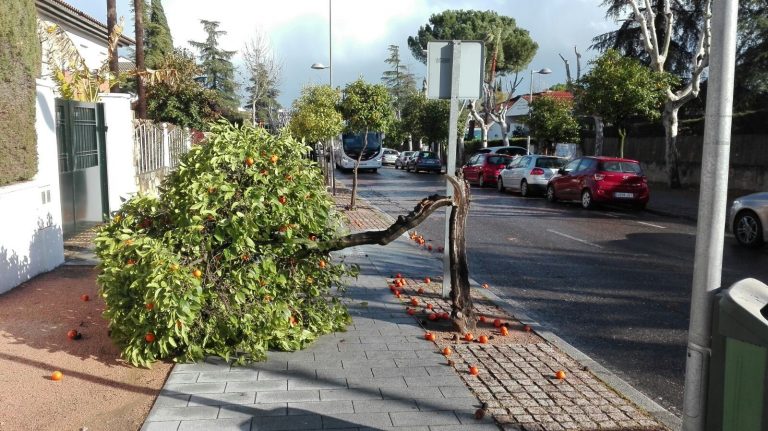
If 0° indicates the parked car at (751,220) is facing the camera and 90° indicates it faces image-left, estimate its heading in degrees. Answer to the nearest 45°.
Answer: approximately 135°

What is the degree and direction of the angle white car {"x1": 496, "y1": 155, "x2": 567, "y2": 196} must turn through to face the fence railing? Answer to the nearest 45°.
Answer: approximately 90° to its left

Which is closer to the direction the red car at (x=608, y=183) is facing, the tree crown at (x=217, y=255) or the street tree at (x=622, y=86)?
the street tree

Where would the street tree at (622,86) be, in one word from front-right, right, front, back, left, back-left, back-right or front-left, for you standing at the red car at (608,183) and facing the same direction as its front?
front-right

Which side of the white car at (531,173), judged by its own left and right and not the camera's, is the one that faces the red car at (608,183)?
back

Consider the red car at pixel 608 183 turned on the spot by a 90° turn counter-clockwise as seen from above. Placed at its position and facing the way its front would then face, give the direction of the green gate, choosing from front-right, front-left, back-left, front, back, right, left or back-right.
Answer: front

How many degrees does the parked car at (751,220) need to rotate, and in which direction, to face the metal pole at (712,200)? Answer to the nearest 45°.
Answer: approximately 135° to its left

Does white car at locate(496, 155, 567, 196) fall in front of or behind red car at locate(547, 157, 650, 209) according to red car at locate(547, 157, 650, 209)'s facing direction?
in front

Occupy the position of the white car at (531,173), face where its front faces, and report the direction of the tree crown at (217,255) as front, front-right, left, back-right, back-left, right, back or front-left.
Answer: back-left

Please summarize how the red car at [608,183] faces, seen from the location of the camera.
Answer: facing away from the viewer and to the left of the viewer

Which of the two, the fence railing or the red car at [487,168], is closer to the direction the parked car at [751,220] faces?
the red car

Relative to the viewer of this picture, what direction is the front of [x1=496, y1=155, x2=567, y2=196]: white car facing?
facing away from the viewer and to the left of the viewer
